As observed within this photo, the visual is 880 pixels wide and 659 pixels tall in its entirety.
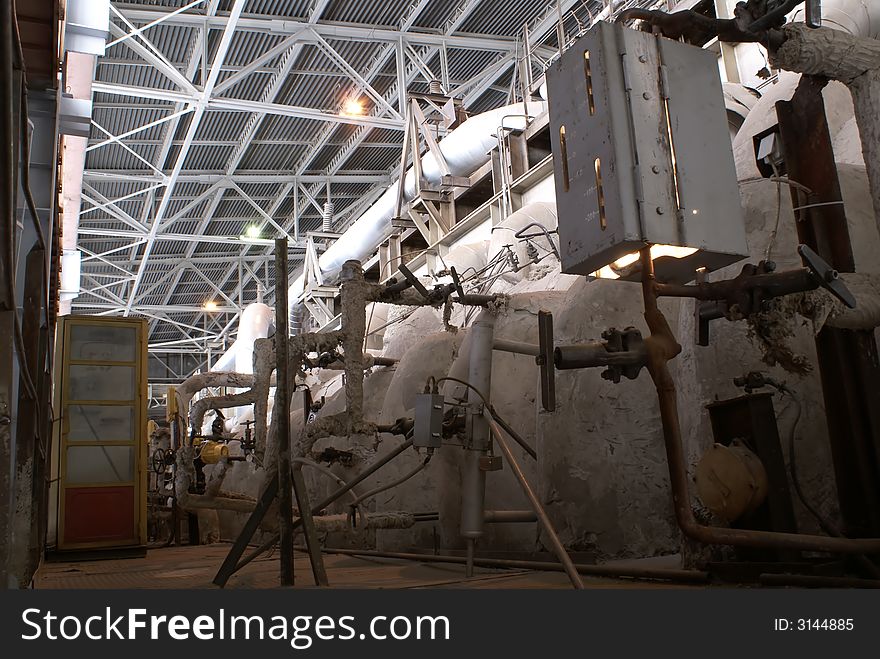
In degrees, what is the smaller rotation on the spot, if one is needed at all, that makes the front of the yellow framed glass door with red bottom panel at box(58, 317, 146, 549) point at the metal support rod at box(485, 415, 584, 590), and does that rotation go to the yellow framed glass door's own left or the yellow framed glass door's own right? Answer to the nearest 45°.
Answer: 0° — it already faces it

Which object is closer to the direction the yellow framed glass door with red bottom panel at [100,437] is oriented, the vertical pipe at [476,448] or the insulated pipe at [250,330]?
the vertical pipe

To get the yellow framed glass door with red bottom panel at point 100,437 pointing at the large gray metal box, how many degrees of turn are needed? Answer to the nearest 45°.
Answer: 0° — it already faces it

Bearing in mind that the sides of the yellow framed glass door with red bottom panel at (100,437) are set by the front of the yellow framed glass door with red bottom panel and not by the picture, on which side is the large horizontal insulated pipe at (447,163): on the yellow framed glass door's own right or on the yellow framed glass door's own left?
on the yellow framed glass door's own left

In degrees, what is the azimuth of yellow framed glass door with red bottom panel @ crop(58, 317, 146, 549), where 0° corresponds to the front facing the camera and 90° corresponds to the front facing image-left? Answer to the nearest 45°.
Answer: approximately 0°
